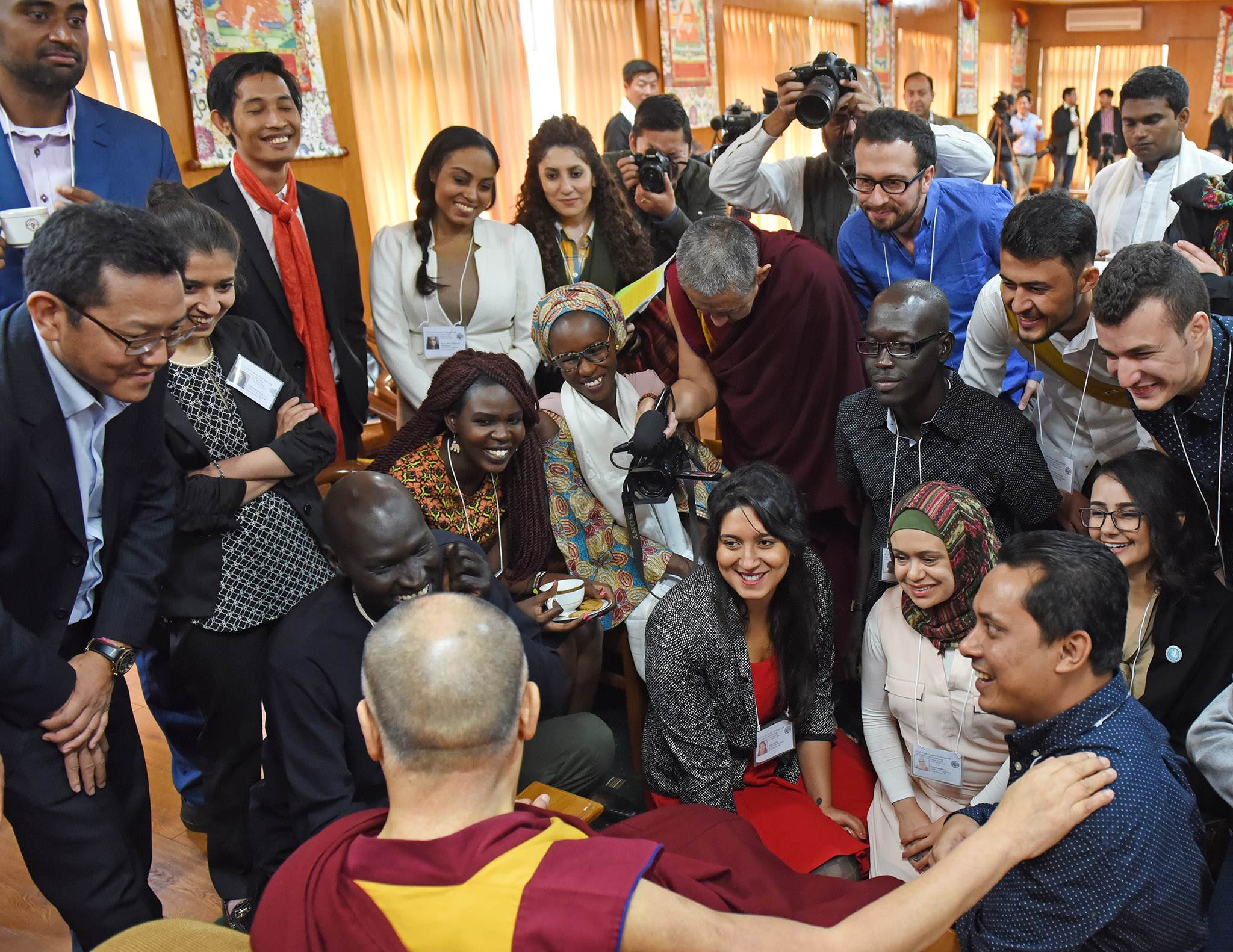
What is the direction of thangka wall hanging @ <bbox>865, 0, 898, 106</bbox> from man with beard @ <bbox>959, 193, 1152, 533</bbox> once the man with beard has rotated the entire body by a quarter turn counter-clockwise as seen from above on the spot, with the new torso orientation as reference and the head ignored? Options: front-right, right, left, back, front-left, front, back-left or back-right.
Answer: back-left

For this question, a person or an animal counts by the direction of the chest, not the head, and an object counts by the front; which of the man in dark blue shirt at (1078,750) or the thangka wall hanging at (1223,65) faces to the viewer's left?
the man in dark blue shirt

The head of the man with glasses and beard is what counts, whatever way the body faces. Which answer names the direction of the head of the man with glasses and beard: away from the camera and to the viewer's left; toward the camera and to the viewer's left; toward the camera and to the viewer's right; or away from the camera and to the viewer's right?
toward the camera and to the viewer's left

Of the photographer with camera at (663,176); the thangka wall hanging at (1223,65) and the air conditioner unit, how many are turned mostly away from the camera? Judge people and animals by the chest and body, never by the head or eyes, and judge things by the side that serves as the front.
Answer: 0

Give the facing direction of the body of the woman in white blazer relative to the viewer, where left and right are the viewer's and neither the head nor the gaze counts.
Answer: facing the viewer

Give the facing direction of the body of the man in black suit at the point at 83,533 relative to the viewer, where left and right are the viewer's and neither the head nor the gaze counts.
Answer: facing the viewer and to the right of the viewer

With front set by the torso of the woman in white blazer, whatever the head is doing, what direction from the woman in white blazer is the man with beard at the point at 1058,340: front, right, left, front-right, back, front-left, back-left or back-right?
front-left

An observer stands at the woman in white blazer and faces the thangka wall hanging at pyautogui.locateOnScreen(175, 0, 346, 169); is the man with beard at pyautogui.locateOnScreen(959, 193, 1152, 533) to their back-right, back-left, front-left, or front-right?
back-right

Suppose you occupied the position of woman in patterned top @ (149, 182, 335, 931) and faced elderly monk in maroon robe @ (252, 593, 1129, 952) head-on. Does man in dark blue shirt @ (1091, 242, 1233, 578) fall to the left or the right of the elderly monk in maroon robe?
left

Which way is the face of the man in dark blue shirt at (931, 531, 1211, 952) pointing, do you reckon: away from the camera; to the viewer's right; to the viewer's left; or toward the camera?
to the viewer's left

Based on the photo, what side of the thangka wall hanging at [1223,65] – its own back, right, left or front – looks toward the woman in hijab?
front

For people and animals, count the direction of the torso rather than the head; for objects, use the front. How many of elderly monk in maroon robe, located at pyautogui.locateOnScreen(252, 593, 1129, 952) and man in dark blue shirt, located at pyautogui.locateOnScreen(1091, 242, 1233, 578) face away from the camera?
1

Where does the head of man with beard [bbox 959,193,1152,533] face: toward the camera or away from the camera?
toward the camera

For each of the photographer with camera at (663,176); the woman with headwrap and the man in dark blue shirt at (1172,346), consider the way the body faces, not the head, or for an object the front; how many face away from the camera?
0

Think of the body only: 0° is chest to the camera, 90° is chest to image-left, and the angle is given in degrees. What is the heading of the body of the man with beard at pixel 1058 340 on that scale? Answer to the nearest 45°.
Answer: approximately 45°

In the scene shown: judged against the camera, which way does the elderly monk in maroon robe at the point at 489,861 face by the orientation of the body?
away from the camera

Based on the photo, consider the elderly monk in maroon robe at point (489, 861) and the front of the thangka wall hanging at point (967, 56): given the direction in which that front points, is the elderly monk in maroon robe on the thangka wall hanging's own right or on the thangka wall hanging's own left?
on the thangka wall hanging's own right

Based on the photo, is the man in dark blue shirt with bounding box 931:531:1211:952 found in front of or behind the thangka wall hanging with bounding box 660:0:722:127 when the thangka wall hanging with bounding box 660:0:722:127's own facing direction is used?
in front

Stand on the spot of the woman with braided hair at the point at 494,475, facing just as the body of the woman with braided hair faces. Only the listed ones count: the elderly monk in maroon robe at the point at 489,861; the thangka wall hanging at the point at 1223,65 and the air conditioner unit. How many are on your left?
2
